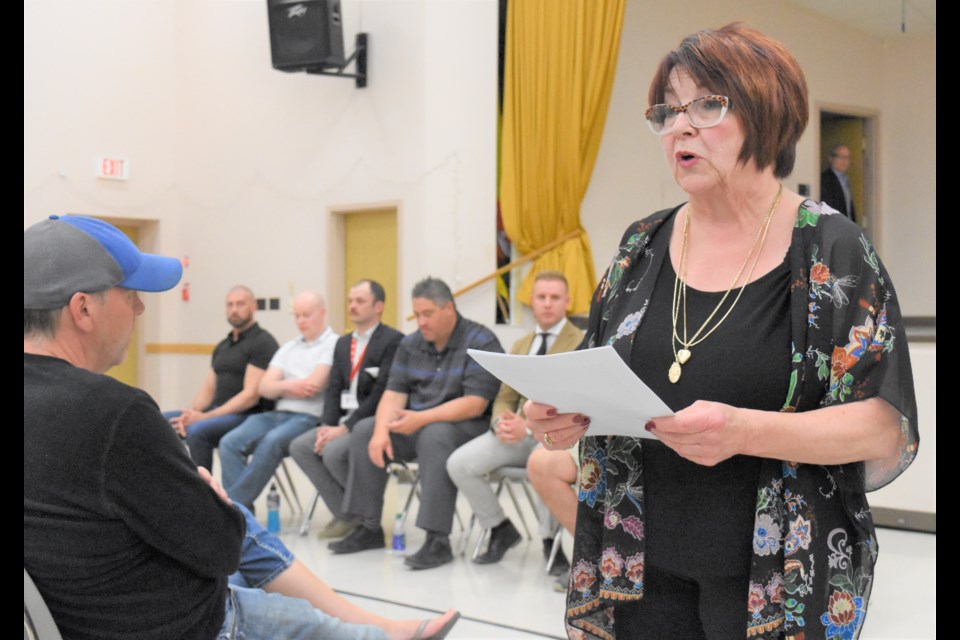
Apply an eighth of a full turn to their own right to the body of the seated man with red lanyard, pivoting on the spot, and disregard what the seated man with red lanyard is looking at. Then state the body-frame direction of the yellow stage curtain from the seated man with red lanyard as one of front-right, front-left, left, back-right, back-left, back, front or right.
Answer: back-right

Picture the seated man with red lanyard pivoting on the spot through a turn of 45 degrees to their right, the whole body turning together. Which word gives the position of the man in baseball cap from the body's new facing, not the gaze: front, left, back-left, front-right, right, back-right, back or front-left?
left

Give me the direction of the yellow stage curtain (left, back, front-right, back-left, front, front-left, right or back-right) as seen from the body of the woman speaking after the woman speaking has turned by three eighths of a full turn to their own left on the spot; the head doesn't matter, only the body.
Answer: left

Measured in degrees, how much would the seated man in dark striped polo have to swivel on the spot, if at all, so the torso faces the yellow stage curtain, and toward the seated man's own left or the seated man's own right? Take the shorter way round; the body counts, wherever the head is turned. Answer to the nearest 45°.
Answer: approximately 180°

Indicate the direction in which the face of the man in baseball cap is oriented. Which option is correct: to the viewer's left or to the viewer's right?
to the viewer's right

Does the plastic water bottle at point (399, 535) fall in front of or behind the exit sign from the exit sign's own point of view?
in front

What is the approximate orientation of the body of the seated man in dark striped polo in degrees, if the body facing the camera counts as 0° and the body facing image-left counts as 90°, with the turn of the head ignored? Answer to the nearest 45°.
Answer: approximately 45°

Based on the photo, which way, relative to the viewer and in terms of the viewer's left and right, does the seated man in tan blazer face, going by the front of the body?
facing the viewer and to the left of the viewer

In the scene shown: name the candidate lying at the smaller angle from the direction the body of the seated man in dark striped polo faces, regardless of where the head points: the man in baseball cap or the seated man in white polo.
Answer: the man in baseball cap
